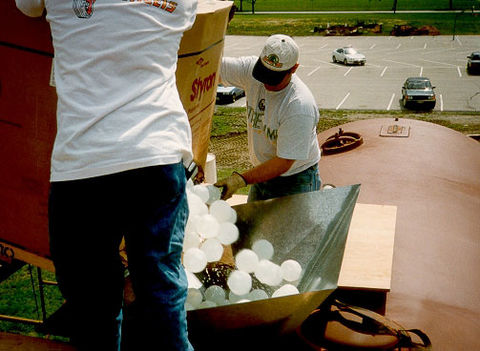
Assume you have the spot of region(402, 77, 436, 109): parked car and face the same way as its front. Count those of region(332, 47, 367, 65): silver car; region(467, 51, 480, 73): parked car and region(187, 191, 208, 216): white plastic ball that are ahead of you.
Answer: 1

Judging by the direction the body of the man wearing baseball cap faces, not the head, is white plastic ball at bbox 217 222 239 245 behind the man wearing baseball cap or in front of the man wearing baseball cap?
in front

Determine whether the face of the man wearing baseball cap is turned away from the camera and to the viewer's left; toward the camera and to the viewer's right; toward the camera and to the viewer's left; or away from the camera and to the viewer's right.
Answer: toward the camera and to the viewer's left

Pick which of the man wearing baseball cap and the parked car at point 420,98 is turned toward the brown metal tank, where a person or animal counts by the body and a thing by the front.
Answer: the parked car

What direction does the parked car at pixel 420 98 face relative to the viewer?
toward the camera

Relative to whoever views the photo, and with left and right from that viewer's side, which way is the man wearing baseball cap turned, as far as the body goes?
facing the viewer and to the left of the viewer

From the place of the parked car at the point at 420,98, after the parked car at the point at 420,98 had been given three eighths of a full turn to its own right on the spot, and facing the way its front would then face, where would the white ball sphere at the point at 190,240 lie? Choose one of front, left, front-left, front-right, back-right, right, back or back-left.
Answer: back-left

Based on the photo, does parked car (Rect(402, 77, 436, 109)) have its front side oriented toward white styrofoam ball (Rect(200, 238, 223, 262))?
yes

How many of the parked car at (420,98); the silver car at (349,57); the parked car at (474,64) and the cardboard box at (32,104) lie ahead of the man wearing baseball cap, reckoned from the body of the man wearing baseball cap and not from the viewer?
1

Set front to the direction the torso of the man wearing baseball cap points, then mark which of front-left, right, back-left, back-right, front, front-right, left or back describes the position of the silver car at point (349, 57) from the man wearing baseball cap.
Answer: back-right

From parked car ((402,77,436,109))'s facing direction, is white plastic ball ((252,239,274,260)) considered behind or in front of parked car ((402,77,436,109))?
in front

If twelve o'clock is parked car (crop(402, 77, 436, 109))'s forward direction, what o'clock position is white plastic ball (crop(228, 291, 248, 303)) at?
The white plastic ball is roughly at 12 o'clock from the parked car.

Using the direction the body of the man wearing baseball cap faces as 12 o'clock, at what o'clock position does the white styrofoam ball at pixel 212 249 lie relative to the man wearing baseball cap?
The white styrofoam ball is roughly at 11 o'clock from the man wearing baseball cap.

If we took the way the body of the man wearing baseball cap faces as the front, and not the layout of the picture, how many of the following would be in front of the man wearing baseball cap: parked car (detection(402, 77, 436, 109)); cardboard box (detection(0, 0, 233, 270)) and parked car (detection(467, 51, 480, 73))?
1

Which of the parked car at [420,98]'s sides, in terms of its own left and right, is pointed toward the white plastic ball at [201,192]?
front

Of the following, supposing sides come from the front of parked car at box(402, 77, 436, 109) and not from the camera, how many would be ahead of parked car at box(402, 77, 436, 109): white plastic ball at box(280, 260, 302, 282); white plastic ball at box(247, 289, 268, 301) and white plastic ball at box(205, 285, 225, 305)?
3

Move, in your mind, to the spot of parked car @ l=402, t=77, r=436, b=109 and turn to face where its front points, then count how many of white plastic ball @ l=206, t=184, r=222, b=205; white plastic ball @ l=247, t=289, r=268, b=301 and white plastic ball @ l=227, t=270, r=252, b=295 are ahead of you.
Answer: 3

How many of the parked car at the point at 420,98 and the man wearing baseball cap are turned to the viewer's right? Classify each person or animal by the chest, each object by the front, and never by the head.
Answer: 0

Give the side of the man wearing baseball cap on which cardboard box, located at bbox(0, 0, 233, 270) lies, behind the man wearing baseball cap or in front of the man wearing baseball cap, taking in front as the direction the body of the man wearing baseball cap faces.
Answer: in front
